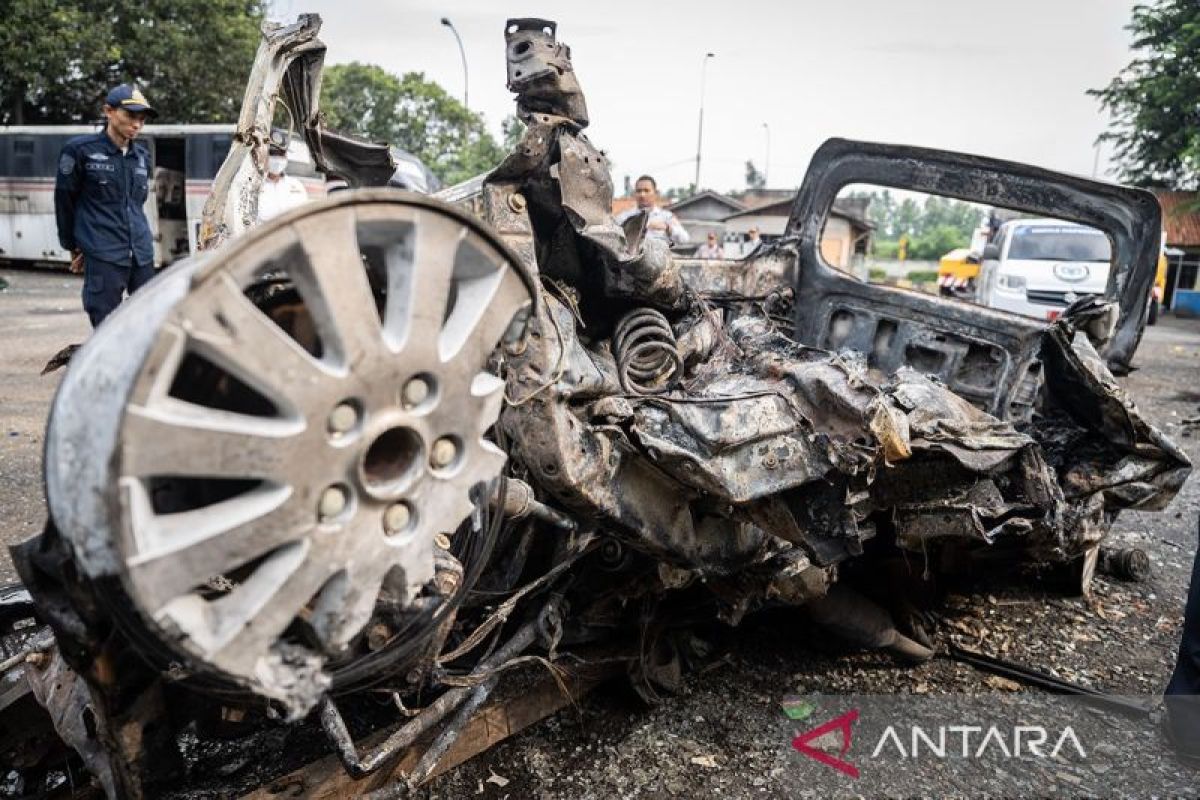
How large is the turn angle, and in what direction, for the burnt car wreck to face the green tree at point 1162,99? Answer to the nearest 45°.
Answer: approximately 180°

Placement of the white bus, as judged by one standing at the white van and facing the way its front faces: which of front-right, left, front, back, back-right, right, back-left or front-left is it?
right

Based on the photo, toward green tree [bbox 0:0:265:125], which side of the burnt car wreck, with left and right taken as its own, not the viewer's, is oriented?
right

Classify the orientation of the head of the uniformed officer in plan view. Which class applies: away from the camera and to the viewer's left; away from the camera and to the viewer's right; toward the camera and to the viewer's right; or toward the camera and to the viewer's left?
toward the camera and to the viewer's right

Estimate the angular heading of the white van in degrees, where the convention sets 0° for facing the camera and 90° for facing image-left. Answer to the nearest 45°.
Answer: approximately 0°

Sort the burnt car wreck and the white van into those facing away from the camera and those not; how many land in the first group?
0

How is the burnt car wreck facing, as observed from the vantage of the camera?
facing the viewer and to the left of the viewer

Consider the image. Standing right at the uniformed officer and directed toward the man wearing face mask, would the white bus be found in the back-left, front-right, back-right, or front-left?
front-left

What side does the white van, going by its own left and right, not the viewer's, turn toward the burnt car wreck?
front

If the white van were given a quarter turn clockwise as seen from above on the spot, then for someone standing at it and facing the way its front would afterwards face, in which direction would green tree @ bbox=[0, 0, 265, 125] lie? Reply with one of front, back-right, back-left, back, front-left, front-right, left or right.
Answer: front

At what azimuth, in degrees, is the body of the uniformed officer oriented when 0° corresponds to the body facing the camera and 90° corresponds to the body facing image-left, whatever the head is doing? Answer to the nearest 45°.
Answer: approximately 315°

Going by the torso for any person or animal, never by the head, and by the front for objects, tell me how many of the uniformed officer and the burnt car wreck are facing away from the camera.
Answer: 0

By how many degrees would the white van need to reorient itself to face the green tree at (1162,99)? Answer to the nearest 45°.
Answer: approximately 180°
